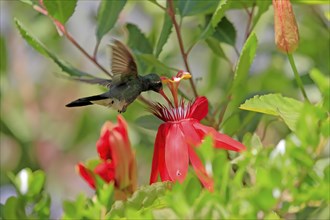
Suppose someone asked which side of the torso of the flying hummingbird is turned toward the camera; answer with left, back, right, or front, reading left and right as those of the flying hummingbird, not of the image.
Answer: right
